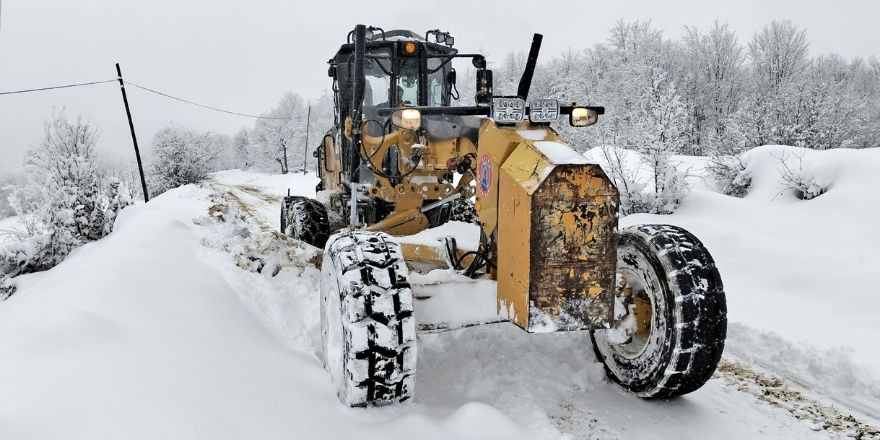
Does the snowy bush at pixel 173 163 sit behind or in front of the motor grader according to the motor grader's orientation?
behind

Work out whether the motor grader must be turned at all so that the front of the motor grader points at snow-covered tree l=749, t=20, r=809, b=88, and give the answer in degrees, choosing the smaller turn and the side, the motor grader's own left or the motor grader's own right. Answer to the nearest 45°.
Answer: approximately 90° to the motor grader's own left

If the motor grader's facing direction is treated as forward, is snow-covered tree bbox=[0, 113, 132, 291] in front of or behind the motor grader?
behind

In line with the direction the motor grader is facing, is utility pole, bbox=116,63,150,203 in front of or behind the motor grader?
behind

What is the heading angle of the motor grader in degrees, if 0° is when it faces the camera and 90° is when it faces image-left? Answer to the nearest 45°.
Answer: approximately 315°

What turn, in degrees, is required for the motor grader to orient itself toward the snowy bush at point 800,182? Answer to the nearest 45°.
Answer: approximately 90° to its left
